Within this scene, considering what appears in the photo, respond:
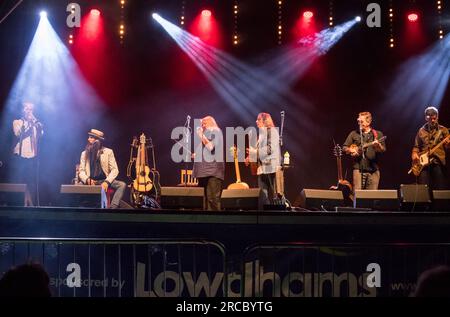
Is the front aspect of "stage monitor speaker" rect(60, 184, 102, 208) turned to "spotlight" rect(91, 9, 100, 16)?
yes

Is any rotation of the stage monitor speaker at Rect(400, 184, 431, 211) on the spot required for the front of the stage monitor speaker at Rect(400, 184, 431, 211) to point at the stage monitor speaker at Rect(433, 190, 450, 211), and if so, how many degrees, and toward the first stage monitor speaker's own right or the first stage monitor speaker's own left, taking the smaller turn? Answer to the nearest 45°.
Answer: approximately 45° to the first stage monitor speaker's own right

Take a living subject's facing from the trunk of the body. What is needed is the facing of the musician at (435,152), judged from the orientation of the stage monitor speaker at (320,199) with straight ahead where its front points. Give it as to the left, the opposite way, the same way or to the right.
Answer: the opposite way

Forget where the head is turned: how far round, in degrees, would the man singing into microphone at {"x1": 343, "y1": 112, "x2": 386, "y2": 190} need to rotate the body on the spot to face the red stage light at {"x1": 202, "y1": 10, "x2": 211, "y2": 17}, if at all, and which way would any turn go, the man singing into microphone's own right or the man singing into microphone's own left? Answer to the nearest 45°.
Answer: approximately 135° to the man singing into microphone's own right

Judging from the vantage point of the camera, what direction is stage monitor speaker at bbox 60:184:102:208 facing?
facing away from the viewer

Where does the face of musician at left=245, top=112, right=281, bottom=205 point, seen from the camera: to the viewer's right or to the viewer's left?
to the viewer's left

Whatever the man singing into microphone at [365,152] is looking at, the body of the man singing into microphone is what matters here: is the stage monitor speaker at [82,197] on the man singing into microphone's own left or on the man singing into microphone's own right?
on the man singing into microphone's own right

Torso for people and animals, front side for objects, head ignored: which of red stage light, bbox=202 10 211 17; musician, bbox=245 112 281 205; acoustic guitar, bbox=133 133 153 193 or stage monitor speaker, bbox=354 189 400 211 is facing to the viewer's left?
the musician

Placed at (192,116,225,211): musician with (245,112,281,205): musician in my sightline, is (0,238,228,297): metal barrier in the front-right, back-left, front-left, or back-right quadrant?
back-right

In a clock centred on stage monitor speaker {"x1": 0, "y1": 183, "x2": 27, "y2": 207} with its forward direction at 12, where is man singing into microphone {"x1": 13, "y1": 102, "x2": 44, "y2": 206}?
The man singing into microphone is roughly at 12 o'clock from the stage monitor speaker.

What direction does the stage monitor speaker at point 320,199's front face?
away from the camera

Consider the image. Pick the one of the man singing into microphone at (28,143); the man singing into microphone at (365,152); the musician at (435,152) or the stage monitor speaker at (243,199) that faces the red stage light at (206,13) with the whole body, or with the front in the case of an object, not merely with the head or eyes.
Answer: the stage monitor speaker

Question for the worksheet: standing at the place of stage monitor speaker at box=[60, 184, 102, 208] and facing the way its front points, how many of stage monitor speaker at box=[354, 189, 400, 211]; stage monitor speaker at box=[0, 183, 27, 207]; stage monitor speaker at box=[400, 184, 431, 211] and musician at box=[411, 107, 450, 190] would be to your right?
3
